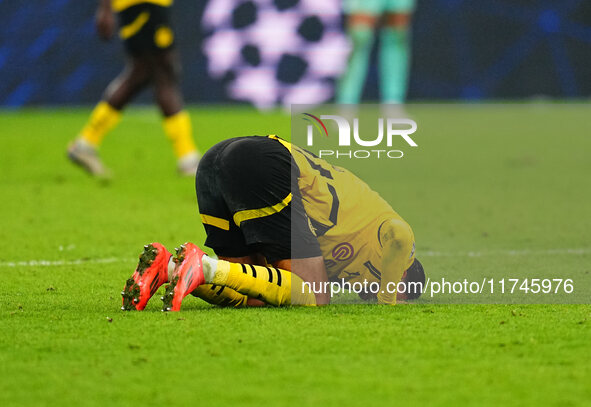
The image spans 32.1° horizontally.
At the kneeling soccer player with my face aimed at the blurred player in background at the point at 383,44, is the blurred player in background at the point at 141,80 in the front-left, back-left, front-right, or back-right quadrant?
front-left

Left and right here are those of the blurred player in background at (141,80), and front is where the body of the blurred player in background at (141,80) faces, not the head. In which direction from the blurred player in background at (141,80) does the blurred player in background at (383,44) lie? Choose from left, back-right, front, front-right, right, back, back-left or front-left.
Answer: left

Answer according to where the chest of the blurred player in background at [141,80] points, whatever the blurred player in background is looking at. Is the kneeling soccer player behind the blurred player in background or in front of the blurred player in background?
in front

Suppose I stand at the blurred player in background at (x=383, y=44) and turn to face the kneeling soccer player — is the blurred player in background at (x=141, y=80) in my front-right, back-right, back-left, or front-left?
front-right

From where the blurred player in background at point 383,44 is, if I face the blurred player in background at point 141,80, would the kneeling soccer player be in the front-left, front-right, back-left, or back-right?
front-left
